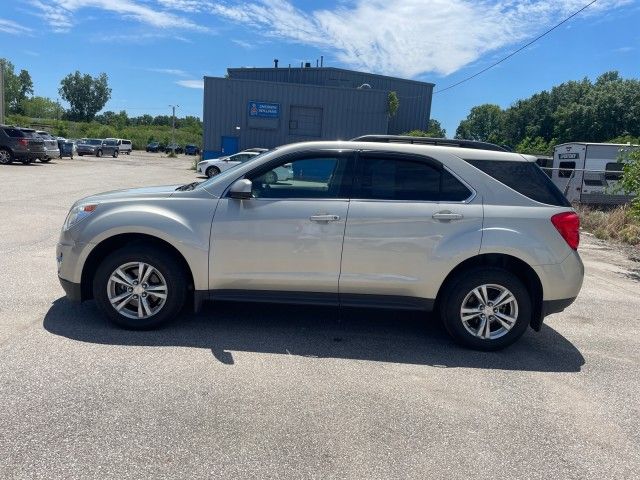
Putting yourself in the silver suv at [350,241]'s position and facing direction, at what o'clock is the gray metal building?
The gray metal building is roughly at 3 o'clock from the silver suv.

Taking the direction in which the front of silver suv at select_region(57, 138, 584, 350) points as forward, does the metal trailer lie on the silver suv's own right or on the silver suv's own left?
on the silver suv's own right

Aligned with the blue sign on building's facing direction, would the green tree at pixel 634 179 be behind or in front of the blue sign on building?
in front

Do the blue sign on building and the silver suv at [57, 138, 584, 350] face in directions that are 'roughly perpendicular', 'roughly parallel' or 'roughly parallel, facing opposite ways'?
roughly perpendicular

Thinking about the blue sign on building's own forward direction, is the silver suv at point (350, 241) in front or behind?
in front

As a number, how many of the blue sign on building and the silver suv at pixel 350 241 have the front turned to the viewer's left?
1

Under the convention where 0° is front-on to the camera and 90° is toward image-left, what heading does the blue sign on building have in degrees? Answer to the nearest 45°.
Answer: approximately 0°

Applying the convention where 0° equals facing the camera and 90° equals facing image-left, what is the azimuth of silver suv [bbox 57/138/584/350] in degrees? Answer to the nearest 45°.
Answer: approximately 90°

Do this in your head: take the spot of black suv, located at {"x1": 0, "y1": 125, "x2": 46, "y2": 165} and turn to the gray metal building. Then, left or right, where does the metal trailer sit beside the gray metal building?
right

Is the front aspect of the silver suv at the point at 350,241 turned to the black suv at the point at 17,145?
no
